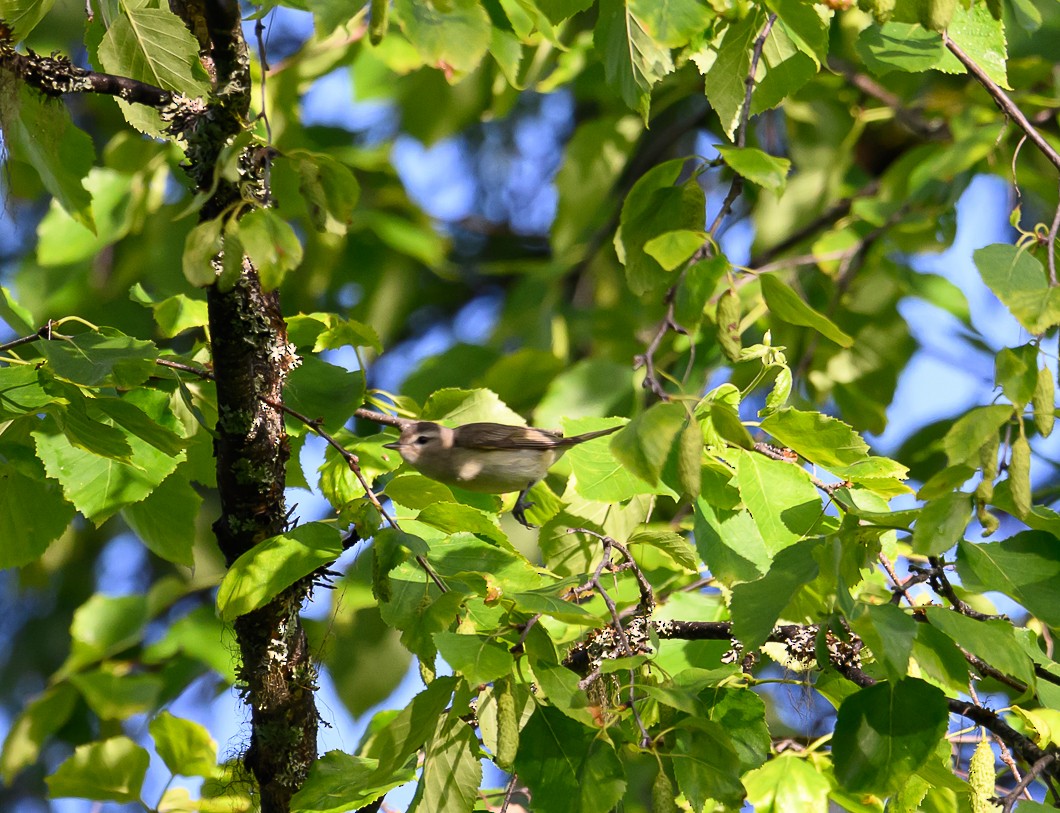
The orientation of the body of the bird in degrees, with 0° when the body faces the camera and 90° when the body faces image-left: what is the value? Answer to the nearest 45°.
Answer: approximately 90°
